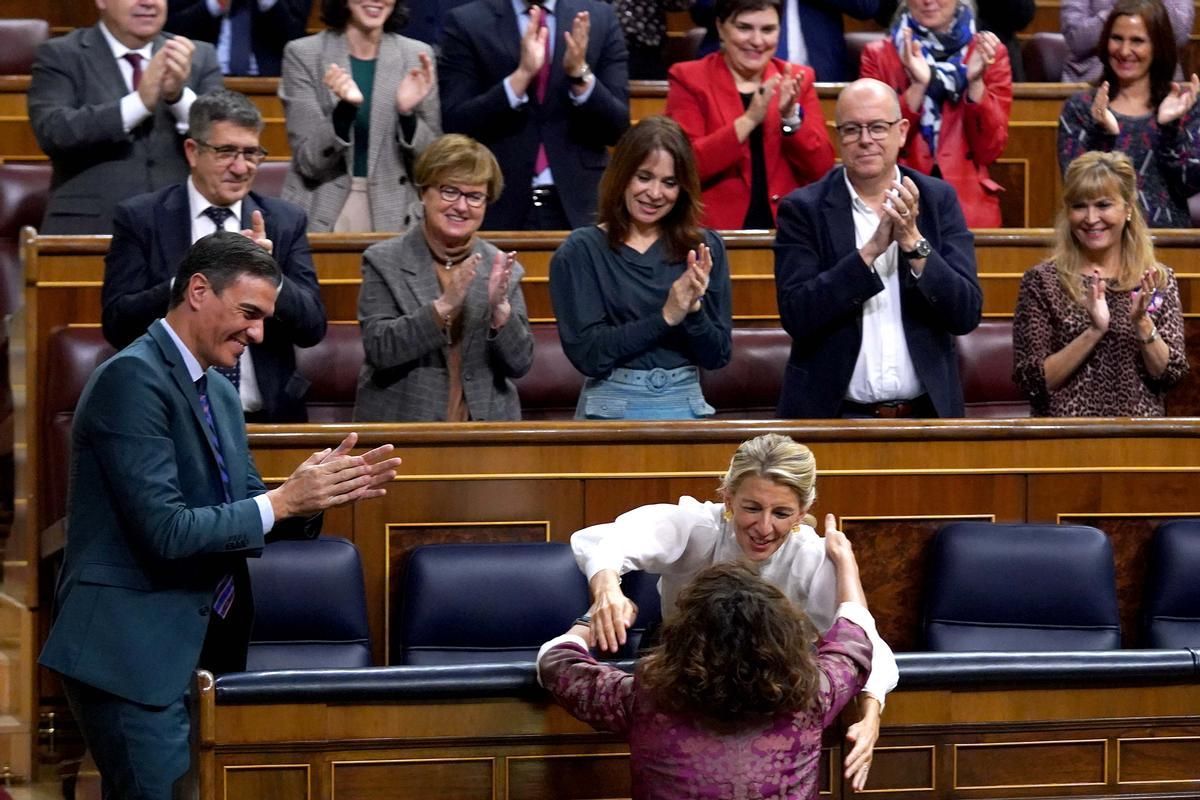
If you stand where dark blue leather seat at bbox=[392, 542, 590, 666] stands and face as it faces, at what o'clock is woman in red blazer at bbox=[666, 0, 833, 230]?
The woman in red blazer is roughly at 7 o'clock from the dark blue leather seat.

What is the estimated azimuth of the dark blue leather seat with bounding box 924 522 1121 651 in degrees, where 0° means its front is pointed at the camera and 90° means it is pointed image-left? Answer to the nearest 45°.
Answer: approximately 0°

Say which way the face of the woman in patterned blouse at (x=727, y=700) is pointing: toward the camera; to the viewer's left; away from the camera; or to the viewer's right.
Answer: away from the camera

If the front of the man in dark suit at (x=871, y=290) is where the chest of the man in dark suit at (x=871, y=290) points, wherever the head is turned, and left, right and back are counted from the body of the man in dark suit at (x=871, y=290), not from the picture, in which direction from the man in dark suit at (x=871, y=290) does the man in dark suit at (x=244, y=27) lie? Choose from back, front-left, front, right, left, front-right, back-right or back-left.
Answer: back-right

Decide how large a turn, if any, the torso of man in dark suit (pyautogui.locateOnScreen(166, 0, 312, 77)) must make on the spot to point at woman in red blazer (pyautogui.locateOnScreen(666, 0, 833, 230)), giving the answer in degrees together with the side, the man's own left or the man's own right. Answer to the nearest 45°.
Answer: approximately 45° to the man's own left

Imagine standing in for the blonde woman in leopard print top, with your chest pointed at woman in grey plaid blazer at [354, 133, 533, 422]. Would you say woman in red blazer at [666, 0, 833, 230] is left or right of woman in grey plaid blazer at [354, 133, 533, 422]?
right

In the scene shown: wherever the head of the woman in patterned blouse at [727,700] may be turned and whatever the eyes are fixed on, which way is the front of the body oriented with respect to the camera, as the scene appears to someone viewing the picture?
away from the camera
